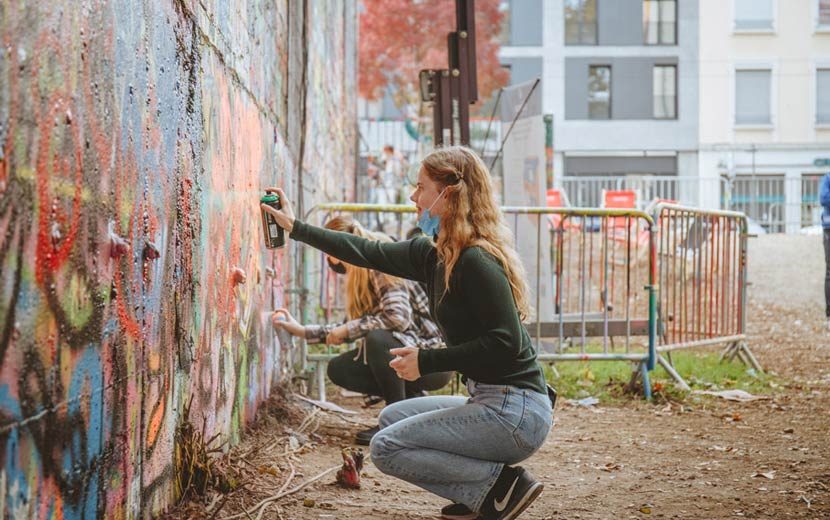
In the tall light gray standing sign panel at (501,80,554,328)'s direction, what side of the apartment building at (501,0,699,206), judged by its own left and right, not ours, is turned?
front

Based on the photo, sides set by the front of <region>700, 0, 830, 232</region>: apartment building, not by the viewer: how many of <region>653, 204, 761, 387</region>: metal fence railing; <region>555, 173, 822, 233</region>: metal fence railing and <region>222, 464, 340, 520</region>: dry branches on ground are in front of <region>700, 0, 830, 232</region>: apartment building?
3

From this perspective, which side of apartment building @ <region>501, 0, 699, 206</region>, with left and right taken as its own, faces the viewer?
front

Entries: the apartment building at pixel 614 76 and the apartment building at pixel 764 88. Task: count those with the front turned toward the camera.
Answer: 2

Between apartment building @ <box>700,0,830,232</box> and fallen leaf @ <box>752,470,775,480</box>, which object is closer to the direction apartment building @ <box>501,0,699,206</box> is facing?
the fallen leaf

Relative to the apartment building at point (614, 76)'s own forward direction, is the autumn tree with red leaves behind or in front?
in front

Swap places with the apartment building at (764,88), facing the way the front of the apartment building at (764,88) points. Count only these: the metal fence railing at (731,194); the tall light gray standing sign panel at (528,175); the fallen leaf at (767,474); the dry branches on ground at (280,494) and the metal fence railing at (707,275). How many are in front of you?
5

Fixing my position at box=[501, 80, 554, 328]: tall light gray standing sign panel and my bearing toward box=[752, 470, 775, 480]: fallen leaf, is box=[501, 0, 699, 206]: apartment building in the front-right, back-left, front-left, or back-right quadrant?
back-left

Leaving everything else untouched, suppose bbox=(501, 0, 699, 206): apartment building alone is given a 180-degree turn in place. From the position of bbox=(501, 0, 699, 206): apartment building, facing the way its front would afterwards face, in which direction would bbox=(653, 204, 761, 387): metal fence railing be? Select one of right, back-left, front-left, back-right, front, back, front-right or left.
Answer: back

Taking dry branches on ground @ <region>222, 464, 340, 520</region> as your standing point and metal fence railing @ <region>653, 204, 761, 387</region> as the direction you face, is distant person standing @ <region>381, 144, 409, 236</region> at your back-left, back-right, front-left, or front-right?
front-left

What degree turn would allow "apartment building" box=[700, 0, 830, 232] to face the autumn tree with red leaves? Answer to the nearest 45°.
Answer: approximately 45° to its right

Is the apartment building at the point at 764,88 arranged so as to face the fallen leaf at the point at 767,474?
yes

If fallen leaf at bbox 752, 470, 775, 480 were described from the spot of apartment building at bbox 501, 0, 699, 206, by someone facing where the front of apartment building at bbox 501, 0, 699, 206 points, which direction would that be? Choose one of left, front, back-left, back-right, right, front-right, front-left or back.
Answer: front

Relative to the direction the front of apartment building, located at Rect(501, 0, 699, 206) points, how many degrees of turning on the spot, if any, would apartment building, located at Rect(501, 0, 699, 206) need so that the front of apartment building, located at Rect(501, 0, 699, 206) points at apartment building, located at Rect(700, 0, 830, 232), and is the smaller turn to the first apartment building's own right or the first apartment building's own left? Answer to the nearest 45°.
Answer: approximately 90° to the first apartment building's own left

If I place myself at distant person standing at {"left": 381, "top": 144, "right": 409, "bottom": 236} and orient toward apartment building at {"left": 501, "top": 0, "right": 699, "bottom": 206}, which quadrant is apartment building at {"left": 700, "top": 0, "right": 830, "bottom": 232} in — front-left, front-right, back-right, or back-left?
front-right

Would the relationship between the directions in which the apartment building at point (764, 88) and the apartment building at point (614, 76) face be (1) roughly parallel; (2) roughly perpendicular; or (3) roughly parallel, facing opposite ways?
roughly parallel

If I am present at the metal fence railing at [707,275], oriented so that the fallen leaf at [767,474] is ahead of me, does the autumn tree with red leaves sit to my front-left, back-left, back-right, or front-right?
back-right

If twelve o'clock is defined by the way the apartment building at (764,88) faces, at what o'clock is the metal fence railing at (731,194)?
The metal fence railing is roughly at 12 o'clock from the apartment building.
